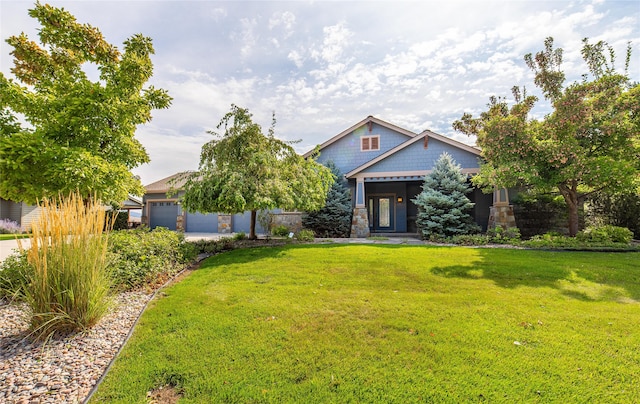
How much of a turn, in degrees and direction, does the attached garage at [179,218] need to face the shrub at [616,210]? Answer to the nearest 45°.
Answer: approximately 45° to its left

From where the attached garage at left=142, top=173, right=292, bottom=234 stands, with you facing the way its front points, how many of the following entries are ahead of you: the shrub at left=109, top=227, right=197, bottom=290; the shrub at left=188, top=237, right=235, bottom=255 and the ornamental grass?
3

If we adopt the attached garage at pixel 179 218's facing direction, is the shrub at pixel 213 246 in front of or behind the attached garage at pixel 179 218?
in front

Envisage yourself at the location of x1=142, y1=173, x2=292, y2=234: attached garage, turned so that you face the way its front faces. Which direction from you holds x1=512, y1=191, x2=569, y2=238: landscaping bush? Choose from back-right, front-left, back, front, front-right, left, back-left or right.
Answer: front-left

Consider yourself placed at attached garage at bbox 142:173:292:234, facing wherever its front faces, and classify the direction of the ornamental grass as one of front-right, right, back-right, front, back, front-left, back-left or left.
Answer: front

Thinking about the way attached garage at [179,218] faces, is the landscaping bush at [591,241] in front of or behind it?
in front

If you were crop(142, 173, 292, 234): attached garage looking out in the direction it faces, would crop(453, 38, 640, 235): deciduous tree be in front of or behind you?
in front

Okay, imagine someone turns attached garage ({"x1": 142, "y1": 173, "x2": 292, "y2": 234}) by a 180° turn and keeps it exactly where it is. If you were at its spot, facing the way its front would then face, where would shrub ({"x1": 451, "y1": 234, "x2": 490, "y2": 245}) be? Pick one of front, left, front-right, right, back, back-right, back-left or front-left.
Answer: back-right

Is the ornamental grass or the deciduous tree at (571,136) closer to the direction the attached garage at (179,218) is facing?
the ornamental grass

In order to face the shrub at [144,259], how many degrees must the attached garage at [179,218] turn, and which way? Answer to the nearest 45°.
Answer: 0° — it already faces it

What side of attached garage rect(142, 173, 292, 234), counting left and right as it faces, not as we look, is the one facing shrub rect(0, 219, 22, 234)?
right

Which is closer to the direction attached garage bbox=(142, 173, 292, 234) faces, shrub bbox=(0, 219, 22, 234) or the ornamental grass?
the ornamental grass

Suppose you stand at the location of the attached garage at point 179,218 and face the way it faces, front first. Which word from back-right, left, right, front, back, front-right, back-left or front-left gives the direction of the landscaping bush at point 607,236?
front-left

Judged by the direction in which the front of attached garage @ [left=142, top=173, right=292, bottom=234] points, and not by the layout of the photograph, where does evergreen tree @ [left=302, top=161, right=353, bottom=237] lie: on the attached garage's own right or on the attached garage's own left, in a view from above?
on the attached garage's own left

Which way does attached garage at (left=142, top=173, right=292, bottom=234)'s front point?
toward the camera
